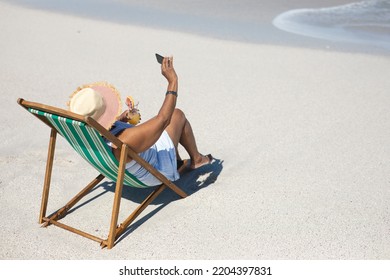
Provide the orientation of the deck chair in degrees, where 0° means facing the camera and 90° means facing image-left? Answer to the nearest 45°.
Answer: approximately 225°

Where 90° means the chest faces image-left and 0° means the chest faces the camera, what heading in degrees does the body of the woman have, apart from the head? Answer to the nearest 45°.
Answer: approximately 225°
